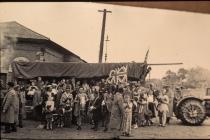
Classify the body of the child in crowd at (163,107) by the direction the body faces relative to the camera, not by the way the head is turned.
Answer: toward the camera

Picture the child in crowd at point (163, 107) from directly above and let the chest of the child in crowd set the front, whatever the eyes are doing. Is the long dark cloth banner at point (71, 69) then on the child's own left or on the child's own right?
on the child's own right

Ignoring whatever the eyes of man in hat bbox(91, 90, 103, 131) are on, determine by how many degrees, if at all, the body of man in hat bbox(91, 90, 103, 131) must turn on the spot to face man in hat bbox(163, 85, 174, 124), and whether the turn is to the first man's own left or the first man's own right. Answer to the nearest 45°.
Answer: approximately 135° to the first man's own left

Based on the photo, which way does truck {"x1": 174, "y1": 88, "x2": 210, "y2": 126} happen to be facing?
to the viewer's left

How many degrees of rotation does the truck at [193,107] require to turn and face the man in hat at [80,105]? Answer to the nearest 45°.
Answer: approximately 45° to its left

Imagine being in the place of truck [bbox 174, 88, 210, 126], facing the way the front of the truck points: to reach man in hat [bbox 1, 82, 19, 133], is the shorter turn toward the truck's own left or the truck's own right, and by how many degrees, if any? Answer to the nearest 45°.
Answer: approximately 45° to the truck's own left

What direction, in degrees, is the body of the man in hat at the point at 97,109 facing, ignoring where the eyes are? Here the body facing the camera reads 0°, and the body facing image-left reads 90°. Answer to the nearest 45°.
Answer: approximately 45°
